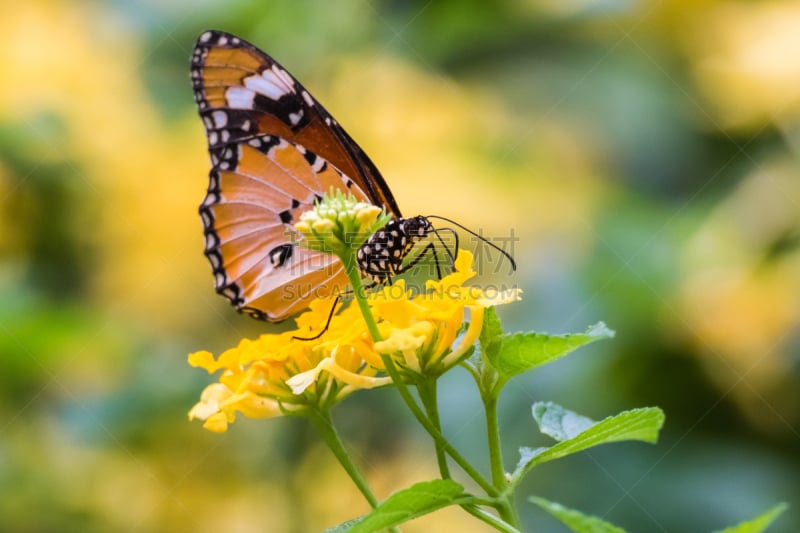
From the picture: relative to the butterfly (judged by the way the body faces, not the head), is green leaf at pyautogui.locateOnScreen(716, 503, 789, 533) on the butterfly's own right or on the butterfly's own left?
on the butterfly's own right

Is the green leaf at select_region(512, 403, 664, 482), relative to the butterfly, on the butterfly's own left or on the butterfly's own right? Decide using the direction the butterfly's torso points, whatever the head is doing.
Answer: on the butterfly's own right

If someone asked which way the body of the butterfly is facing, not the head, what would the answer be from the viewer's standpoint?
to the viewer's right
